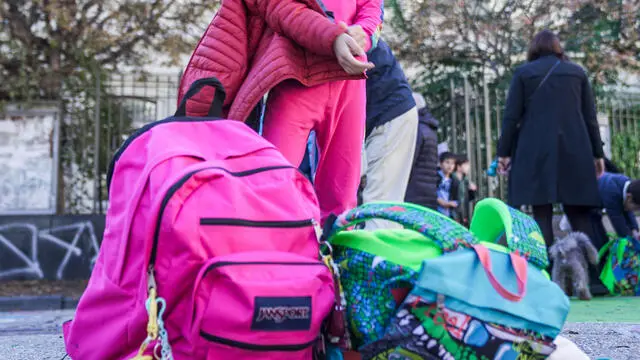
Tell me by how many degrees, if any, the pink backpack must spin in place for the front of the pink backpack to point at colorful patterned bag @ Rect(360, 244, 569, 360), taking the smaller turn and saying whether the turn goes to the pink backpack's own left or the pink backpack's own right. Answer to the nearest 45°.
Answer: approximately 45° to the pink backpack's own left

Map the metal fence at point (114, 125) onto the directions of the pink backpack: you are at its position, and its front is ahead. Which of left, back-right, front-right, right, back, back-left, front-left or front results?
back-left

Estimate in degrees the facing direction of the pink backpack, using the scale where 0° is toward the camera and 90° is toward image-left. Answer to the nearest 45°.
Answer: approximately 315°

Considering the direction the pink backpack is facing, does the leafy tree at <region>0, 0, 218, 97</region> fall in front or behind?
behind

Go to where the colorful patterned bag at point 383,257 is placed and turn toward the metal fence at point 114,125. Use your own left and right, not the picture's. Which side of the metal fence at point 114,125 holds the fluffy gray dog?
right

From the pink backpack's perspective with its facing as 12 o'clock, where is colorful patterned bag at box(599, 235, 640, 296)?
The colorful patterned bag is roughly at 9 o'clock from the pink backpack.
